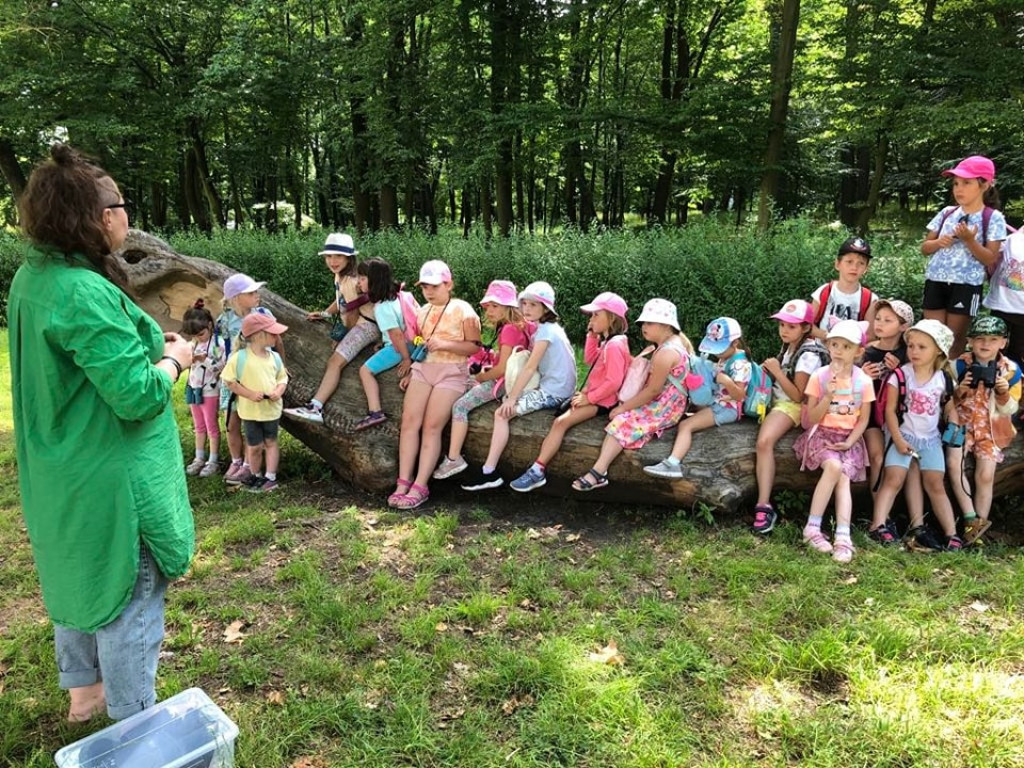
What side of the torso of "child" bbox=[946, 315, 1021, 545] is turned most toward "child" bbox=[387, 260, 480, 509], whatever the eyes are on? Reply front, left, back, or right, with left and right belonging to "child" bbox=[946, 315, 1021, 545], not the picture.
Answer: right

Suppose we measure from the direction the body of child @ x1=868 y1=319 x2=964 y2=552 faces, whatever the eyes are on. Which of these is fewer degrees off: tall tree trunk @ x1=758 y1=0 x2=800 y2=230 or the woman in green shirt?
the woman in green shirt

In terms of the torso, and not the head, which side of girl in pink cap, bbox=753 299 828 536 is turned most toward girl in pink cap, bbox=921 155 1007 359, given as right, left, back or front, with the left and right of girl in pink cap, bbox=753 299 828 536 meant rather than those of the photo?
back

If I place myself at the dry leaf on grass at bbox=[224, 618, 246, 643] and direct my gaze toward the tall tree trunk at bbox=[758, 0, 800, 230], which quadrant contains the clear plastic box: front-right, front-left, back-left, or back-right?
back-right

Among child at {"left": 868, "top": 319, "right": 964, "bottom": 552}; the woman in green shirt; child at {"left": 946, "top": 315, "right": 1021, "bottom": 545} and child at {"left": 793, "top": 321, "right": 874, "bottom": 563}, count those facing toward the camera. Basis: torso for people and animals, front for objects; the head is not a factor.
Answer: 3

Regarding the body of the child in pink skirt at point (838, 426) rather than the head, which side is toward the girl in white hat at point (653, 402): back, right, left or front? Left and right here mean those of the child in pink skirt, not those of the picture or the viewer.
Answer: right

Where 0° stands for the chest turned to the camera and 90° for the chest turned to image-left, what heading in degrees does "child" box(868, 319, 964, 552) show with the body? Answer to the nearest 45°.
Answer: approximately 0°

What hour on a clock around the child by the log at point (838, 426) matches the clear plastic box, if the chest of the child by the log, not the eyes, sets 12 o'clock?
The clear plastic box is roughly at 1 o'clock from the child by the log.
